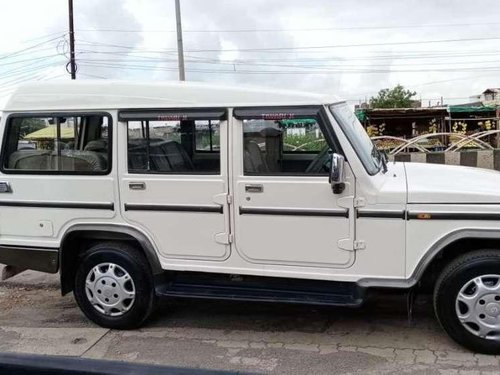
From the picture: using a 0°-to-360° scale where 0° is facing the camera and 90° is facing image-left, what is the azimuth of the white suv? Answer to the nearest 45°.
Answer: approximately 270°

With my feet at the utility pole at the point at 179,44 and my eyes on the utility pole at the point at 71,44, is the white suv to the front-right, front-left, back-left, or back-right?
back-left
